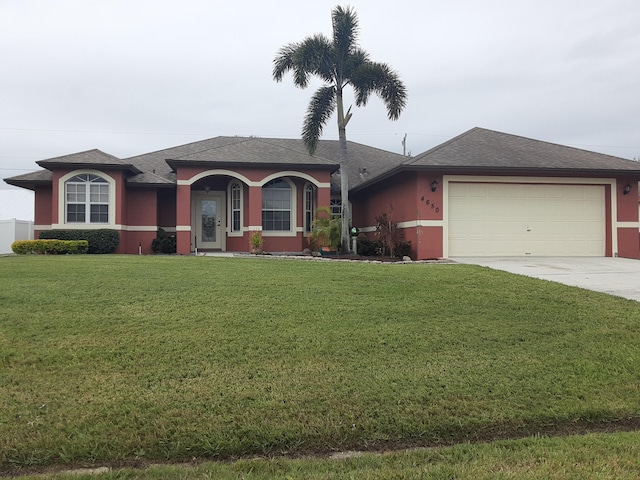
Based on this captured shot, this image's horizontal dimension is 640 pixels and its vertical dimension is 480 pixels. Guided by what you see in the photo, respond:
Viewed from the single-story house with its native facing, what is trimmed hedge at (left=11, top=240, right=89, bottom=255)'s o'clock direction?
The trimmed hedge is roughly at 3 o'clock from the single-story house.

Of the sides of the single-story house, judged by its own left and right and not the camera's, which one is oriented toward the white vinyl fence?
right

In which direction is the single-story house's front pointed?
toward the camera
